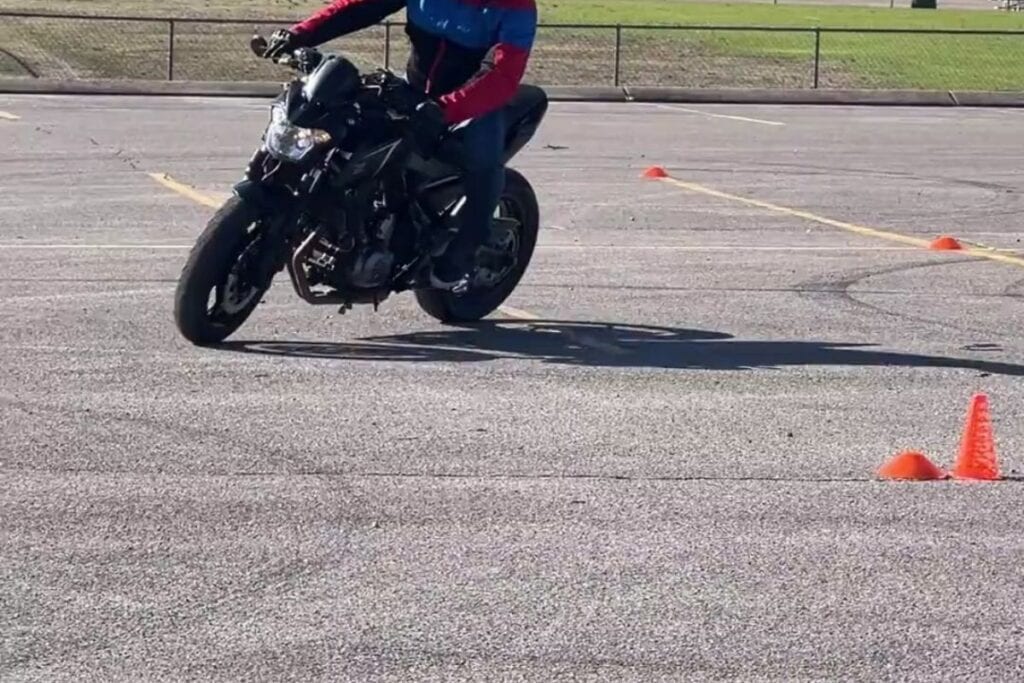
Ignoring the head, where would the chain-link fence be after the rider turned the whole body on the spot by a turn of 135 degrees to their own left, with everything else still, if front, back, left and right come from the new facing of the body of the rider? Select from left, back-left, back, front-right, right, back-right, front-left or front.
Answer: left

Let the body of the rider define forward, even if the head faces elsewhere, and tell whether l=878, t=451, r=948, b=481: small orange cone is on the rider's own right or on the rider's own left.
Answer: on the rider's own left

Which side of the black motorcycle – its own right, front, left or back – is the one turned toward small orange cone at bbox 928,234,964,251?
back

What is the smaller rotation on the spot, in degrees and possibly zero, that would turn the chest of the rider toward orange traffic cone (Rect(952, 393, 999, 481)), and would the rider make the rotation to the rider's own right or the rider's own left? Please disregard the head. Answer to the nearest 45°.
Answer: approximately 90° to the rider's own left

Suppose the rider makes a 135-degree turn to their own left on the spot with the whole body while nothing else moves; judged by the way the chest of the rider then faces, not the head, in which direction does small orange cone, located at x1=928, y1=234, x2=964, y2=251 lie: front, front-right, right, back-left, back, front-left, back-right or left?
front-left

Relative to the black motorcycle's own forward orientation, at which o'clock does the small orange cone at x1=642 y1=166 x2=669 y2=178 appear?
The small orange cone is roughly at 5 o'clock from the black motorcycle.

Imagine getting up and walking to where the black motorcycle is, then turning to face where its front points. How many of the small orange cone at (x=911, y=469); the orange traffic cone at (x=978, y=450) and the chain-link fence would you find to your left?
2

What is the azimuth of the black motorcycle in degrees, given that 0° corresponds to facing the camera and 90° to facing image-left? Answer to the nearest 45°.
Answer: approximately 45°

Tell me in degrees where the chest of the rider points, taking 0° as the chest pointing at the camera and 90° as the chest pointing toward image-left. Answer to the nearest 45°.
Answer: approximately 45°
